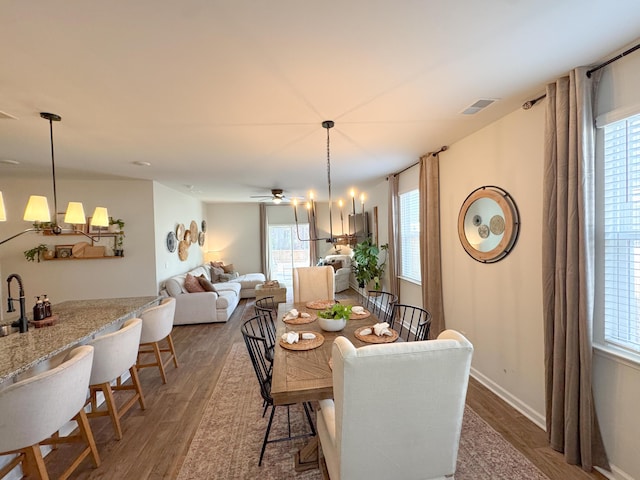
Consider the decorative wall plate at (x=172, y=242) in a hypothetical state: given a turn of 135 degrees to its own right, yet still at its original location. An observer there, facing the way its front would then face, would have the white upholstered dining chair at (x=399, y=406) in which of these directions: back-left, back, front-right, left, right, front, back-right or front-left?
left

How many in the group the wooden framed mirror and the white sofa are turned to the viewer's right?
1

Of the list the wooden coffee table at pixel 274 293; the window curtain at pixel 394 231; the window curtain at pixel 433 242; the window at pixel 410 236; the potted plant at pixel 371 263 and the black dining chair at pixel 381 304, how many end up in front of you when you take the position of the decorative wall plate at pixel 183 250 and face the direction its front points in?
6

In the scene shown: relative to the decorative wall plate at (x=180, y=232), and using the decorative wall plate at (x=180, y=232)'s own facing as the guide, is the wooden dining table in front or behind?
in front

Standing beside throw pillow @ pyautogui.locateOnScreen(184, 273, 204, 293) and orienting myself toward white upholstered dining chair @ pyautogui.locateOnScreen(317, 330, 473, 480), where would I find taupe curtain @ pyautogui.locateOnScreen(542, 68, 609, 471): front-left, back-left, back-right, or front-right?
front-left

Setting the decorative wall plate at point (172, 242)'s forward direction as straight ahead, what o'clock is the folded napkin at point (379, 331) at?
The folded napkin is roughly at 1 o'clock from the decorative wall plate.

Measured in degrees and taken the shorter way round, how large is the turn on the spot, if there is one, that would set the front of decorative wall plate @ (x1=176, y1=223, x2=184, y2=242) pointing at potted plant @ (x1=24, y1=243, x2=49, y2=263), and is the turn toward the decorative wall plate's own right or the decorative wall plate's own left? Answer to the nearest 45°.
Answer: approximately 135° to the decorative wall plate's own right

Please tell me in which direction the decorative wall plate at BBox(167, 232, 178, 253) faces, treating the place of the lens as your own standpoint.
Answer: facing the viewer and to the right of the viewer

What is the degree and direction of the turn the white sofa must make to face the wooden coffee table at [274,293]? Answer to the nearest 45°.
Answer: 0° — it already faces it

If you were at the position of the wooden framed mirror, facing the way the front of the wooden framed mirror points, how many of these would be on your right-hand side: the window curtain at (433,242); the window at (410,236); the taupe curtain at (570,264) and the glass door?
3

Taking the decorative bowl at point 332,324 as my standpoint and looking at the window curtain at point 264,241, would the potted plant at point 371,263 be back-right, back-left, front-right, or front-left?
front-right

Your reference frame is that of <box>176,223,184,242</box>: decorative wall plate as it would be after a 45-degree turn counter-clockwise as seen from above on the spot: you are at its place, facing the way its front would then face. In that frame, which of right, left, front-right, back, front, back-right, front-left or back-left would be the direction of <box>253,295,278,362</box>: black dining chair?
right

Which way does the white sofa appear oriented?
to the viewer's right

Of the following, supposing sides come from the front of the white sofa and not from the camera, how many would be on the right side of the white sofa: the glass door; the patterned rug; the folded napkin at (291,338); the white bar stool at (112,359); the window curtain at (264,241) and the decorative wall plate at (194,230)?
3

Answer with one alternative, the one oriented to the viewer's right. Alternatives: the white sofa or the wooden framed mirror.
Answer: the white sofa

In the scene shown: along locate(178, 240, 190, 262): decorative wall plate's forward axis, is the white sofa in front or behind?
in front

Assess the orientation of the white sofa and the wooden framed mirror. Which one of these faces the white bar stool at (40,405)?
the wooden framed mirror

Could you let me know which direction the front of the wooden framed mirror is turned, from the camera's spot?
facing the viewer and to the left of the viewer
